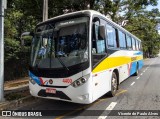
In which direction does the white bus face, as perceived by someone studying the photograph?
facing the viewer and to the left of the viewer
